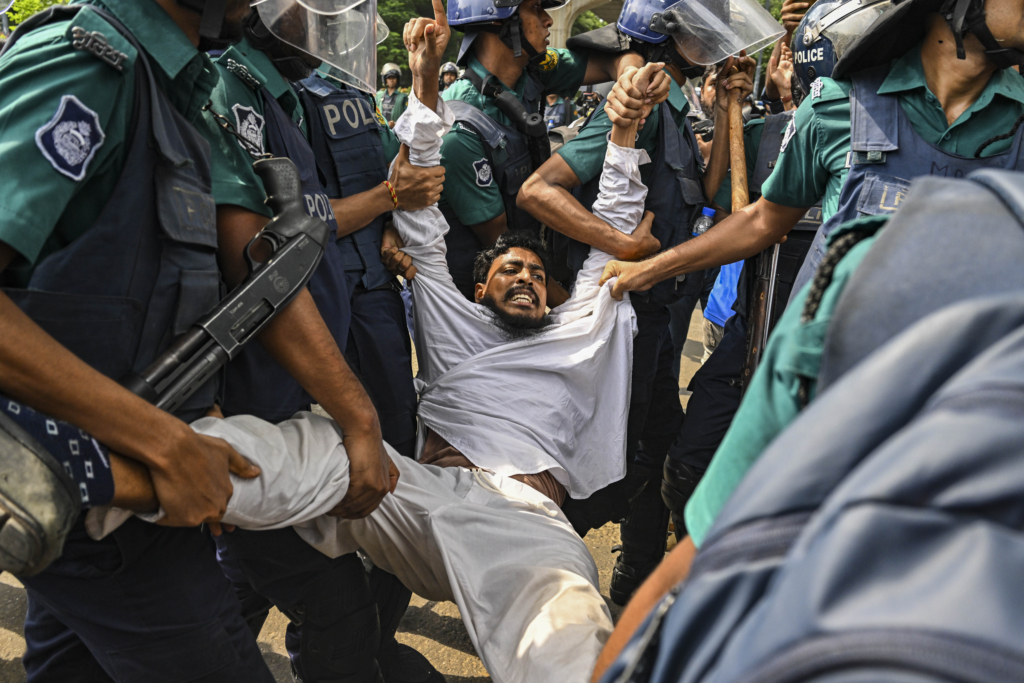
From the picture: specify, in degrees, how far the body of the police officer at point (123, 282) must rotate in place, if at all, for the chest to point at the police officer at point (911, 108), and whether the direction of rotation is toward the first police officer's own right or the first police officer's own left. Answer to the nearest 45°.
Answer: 0° — they already face them

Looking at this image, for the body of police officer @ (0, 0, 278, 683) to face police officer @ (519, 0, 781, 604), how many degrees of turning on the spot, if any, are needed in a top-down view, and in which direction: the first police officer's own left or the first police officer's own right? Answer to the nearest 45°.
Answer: approximately 45° to the first police officer's own left

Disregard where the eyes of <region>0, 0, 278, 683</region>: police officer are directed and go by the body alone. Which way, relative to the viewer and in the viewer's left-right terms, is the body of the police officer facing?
facing to the right of the viewer
